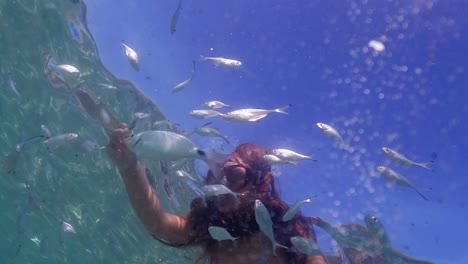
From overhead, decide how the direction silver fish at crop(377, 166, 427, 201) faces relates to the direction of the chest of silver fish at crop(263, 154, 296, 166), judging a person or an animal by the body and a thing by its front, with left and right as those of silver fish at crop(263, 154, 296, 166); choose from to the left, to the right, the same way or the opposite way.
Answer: the same way

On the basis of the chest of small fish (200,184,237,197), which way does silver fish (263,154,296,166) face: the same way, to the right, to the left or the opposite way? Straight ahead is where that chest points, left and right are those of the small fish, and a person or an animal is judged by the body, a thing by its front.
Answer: the same way

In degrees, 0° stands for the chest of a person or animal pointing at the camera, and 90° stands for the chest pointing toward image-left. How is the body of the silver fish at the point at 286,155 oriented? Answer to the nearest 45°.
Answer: approximately 90°

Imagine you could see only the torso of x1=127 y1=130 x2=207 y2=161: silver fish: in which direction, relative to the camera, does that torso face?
to the viewer's left

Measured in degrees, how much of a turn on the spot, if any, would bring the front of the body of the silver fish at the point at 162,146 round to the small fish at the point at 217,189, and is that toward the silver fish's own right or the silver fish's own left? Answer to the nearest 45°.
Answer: approximately 135° to the silver fish's own right

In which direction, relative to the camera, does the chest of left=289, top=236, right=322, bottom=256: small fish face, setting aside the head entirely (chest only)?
to the viewer's left

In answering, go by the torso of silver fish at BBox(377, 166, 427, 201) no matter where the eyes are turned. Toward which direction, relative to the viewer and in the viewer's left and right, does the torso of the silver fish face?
facing to the left of the viewer

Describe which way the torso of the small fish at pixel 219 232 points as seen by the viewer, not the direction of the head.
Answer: to the viewer's left

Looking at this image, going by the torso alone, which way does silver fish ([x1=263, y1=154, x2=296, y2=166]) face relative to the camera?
to the viewer's left
